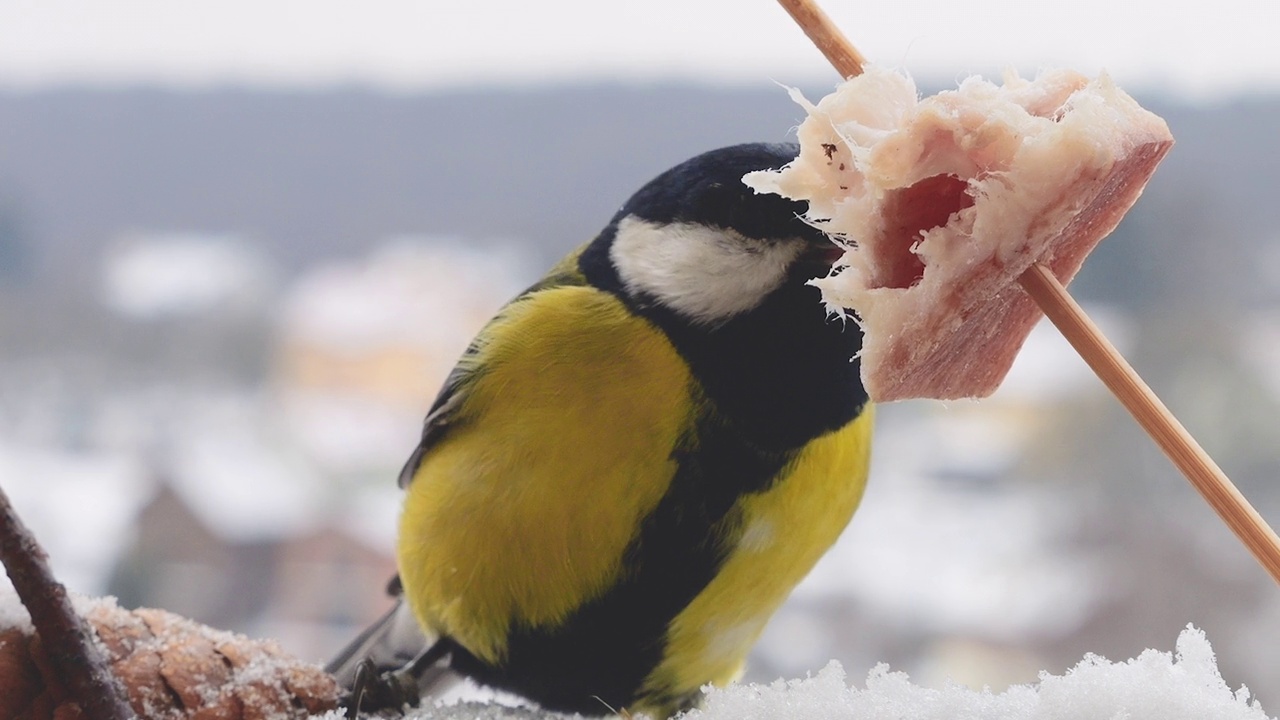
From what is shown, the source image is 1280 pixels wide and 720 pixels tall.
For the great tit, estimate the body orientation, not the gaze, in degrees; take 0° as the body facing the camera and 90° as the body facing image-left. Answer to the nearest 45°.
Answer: approximately 315°
